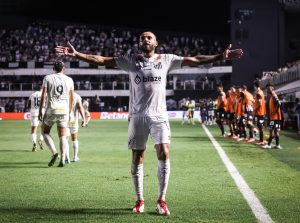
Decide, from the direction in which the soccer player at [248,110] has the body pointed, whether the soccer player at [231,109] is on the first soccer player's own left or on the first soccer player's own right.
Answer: on the first soccer player's own right

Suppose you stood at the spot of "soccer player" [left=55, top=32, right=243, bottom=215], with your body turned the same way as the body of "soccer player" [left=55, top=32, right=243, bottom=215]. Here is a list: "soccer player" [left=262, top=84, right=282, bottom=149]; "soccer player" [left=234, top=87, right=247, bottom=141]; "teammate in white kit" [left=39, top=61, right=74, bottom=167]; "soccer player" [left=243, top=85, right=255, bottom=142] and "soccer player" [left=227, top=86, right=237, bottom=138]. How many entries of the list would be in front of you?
0

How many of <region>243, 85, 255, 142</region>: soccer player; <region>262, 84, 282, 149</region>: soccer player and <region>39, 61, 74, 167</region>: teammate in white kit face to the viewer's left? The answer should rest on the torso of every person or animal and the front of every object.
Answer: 2

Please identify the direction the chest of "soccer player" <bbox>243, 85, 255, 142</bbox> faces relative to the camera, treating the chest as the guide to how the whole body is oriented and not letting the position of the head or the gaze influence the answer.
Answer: to the viewer's left

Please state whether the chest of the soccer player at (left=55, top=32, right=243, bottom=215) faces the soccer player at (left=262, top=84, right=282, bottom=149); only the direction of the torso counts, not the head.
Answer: no

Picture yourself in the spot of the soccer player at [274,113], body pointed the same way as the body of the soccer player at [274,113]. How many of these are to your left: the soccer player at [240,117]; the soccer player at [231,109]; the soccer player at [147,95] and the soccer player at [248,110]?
1

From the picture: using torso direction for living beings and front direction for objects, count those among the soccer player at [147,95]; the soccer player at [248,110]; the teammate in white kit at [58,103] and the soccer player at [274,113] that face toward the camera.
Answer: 1

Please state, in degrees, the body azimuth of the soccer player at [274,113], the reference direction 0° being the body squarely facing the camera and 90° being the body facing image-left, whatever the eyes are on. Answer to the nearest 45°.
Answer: approximately 90°

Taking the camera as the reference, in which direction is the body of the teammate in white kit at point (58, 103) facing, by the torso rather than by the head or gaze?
away from the camera

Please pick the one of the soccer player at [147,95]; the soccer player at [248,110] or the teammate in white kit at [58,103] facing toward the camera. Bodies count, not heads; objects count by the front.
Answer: the soccer player at [147,95]

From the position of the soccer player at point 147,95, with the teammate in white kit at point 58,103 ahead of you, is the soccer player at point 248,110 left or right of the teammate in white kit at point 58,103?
right

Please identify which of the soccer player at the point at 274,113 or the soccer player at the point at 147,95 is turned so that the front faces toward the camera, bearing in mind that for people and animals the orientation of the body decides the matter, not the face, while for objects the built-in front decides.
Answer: the soccer player at the point at 147,95

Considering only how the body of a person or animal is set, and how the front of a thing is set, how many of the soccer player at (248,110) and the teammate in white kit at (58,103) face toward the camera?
0

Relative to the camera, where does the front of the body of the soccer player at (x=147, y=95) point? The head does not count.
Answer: toward the camera

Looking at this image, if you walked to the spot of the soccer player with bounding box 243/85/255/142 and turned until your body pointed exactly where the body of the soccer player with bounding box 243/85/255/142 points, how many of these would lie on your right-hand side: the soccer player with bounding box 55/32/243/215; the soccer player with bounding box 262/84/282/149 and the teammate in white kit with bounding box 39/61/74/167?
0

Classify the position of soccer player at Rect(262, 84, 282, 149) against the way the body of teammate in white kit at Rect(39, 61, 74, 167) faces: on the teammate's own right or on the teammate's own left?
on the teammate's own right
